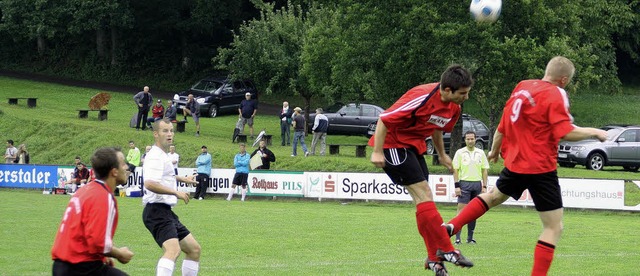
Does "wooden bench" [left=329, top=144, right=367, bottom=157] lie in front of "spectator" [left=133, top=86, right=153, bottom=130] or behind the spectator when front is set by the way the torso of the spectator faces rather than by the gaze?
in front

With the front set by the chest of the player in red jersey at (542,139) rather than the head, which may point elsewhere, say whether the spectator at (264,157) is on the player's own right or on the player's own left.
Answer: on the player's own left

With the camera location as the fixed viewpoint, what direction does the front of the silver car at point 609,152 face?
facing the viewer and to the left of the viewer

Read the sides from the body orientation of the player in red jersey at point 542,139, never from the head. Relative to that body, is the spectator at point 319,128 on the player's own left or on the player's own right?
on the player's own left

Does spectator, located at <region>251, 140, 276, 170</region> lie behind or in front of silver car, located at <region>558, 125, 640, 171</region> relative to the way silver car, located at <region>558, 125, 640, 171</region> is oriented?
in front

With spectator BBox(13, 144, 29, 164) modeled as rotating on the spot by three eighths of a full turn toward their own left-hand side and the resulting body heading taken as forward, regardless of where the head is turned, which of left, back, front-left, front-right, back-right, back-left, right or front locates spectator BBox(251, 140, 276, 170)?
right

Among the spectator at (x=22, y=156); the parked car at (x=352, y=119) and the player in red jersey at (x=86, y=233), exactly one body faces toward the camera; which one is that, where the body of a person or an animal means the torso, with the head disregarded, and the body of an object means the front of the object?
the spectator

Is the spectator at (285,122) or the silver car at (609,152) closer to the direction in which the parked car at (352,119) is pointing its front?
the spectator

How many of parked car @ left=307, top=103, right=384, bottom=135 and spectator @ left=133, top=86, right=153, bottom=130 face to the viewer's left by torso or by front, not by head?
1

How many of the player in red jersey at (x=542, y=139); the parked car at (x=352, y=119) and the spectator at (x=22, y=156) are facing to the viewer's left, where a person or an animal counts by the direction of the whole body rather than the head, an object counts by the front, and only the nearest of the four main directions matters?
1

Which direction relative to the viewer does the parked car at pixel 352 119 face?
to the viewer's left

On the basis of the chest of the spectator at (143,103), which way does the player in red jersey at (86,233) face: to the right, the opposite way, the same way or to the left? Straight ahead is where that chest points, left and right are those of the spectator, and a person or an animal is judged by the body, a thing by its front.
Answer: to the left

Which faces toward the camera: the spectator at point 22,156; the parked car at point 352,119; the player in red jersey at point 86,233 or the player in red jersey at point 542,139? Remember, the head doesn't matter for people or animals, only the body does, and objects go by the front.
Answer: the spectator

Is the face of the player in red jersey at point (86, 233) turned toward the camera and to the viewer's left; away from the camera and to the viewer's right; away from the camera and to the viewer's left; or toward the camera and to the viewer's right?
away from the camera and to the viewer's right
